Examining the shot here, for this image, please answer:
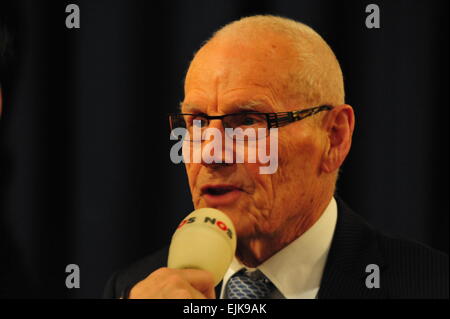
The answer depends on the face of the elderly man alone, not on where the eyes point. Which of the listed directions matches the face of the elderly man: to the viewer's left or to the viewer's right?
to the viewer's left

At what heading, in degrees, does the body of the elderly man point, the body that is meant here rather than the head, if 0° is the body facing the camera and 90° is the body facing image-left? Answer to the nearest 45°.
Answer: approximately 45°
